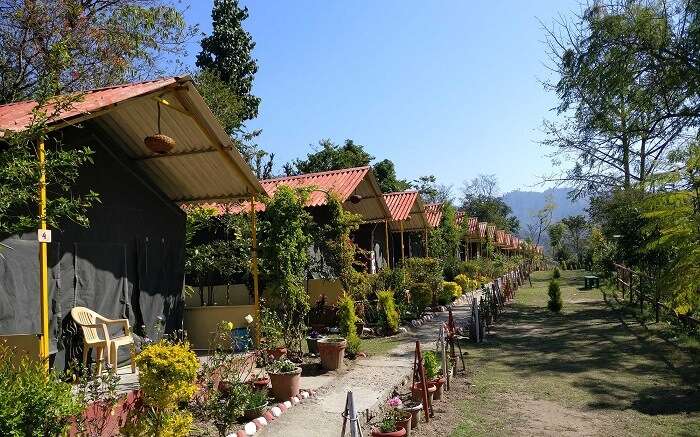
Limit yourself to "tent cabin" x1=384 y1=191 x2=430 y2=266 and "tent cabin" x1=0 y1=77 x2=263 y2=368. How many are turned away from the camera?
0

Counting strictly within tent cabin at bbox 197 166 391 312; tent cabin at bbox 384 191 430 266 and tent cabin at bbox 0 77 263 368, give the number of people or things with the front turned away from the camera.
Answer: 0

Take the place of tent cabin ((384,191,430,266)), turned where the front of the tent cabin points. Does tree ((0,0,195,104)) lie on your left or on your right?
on your right

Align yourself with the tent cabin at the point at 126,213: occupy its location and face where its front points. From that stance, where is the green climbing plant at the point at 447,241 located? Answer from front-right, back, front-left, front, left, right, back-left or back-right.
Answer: left

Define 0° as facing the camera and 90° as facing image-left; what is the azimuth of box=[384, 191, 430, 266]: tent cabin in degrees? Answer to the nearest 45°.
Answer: approximately 315°

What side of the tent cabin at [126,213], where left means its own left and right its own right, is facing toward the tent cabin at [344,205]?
left

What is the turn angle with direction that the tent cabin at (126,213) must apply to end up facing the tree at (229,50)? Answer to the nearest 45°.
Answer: approximately 135° to its left

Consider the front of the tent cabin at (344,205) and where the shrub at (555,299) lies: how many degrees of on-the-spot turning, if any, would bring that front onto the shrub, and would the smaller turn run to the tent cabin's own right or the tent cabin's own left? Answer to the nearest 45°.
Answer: approximately 45° to the tent cabin's own left

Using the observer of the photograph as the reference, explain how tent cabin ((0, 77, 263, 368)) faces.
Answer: facing the viewer and to the right of the viewer

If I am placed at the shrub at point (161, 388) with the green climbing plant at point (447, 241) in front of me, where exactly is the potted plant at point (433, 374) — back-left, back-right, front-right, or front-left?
front-right
